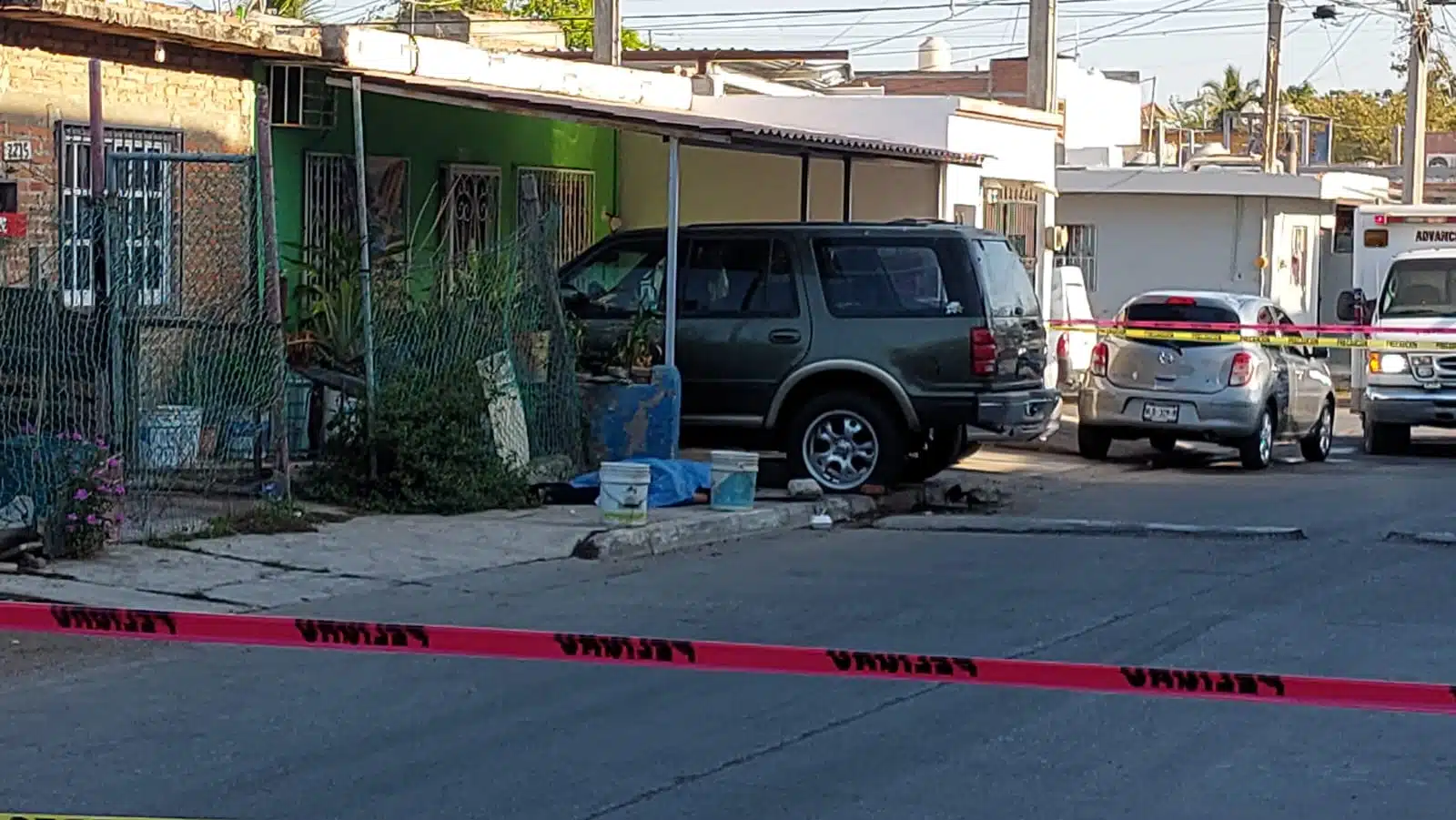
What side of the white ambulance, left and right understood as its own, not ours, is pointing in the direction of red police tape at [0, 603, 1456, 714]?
front

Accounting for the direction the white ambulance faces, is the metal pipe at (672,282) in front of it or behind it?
in front

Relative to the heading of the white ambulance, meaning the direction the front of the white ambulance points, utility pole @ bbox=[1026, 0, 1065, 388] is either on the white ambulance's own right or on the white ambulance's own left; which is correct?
on the white ambulance's own right

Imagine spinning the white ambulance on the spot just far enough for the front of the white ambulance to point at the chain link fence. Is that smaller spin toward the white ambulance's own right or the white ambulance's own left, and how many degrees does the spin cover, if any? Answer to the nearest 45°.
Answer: approximately 45° to the white ambulance's own right

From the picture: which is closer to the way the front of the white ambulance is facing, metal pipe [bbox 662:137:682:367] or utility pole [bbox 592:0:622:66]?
the metal pipe

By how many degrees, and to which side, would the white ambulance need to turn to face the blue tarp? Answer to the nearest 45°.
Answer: approximately 45° to its right

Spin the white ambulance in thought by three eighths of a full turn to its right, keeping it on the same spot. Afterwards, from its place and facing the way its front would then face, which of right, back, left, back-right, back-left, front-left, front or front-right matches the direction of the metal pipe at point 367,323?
left

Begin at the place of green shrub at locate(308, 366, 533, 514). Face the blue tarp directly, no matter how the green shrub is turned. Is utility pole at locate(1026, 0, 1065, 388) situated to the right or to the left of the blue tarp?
left

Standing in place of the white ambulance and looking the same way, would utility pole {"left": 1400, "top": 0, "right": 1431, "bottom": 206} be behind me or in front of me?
behind

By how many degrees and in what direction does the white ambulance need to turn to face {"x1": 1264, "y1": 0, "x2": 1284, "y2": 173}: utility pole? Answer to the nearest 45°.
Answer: approximately 180°

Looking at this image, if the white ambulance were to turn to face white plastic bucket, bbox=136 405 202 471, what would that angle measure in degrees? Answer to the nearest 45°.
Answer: approximately 45° to its right

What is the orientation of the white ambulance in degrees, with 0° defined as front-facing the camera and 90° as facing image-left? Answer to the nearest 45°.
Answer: approximately 0°

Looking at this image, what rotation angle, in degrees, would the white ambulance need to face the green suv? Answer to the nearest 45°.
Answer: approximately 45° to its right
